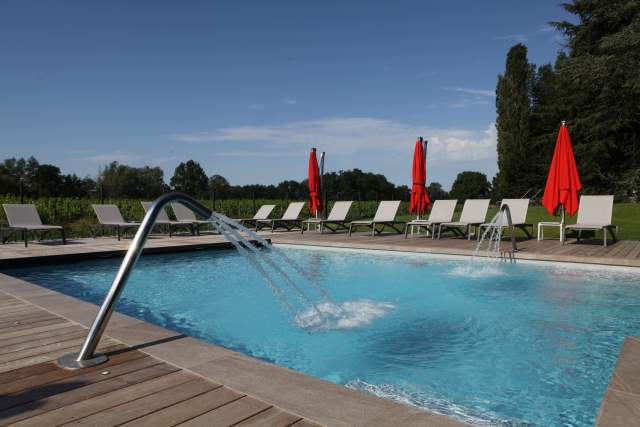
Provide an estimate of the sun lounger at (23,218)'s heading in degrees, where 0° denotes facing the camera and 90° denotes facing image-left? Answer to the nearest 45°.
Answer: approximately 315°

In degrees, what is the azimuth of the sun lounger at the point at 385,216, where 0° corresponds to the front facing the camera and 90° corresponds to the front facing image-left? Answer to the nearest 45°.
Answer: approximately 45°

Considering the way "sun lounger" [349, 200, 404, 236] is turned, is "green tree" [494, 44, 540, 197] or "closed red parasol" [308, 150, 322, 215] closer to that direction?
the closed red parasol

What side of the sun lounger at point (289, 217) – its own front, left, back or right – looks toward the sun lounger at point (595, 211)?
left

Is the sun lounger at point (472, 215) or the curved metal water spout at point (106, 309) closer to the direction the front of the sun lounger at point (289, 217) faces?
the curved metal water spout

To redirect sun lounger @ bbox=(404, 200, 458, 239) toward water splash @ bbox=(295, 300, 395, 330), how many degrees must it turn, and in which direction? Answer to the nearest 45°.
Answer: approximately 45° to its left

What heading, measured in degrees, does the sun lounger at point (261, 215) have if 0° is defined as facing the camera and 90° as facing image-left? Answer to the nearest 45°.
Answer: approximately 45°

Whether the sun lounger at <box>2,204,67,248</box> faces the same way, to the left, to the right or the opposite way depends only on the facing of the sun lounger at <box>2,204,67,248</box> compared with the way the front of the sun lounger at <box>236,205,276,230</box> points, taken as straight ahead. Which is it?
to the left

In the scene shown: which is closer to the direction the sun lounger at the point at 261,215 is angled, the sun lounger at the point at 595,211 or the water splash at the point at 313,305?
the water splash

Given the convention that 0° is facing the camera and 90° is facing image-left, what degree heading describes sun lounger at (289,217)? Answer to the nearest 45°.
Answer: approximately 45°
